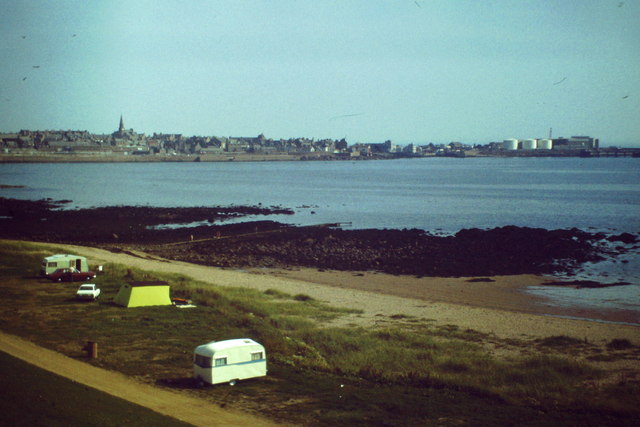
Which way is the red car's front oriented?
to the viewer's right

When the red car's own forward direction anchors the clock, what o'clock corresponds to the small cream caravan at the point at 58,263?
The small cream caravan is roughly at 8 o'clock from the red car.
